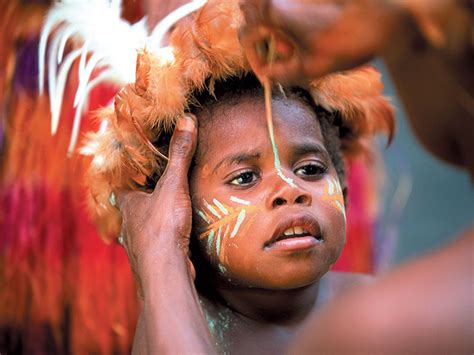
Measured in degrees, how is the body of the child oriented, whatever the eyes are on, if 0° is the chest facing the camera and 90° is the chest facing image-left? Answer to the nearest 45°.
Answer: approximately 315°
